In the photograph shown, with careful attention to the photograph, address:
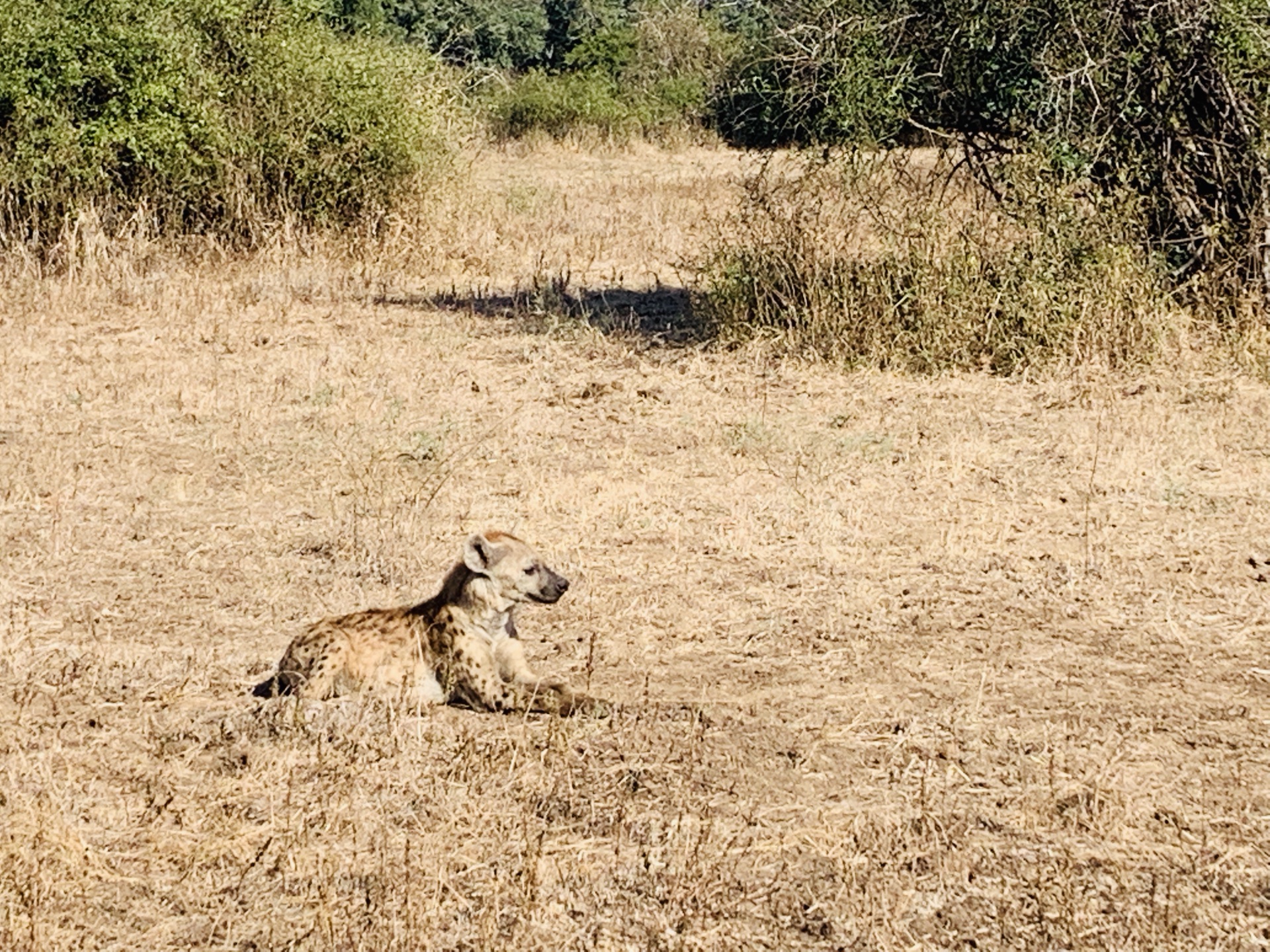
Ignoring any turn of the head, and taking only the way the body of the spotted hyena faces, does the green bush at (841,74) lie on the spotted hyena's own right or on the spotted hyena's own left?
on the spotted hyena's own left

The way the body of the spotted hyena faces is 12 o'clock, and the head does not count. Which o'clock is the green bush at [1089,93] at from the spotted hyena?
The green bush is roughly at 10 o'clock from the spotted hyena.

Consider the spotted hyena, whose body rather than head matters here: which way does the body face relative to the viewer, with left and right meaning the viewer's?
facing to the right of the viewer

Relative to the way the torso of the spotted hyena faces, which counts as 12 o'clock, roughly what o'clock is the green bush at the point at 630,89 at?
The green bush is roughly at 9 o'clock from the spotted hyena.

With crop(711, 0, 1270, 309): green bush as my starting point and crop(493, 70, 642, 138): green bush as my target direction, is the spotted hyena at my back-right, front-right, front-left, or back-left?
back-left

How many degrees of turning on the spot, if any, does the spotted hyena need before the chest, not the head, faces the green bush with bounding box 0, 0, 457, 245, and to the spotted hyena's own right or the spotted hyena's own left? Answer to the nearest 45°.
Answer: approximately 90° to the spotted hyena's own left

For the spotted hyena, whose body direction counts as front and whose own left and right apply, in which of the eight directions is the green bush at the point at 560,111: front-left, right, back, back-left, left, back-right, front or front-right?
left

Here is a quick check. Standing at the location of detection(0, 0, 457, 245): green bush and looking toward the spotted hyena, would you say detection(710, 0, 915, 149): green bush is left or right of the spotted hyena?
left
